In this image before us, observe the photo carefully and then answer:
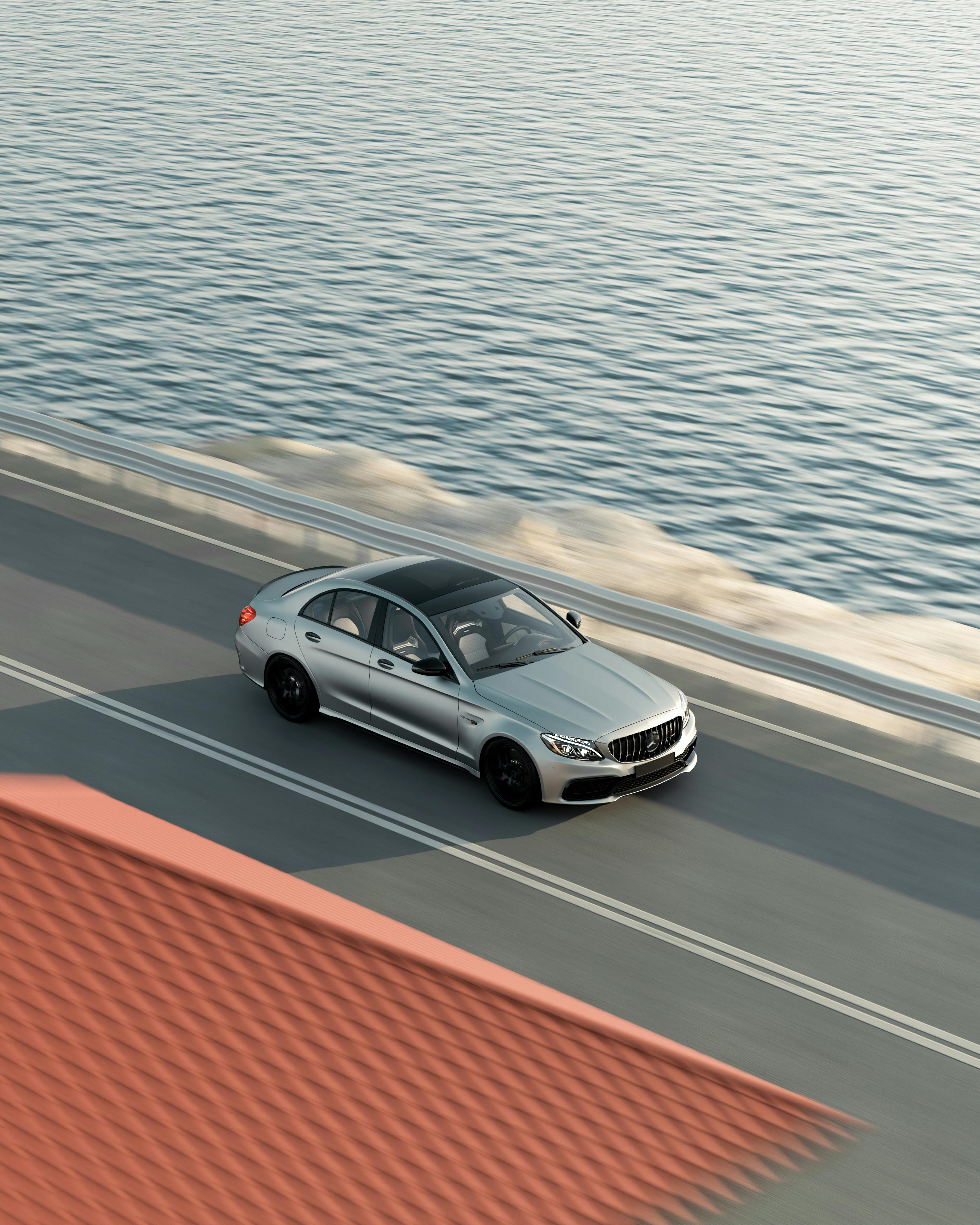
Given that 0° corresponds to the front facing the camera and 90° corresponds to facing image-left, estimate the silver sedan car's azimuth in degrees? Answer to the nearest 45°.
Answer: approximately 315°
